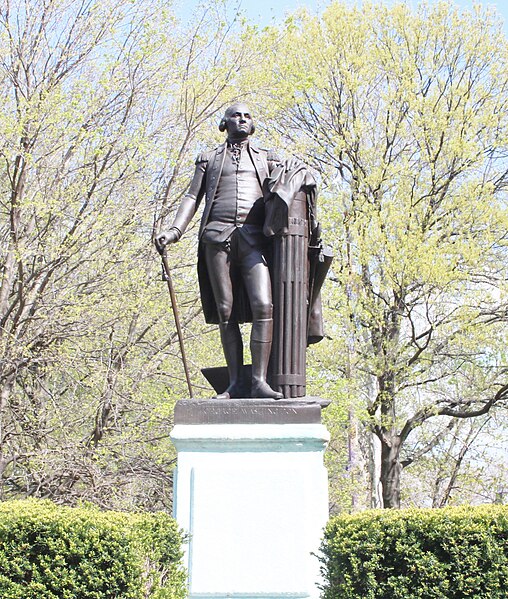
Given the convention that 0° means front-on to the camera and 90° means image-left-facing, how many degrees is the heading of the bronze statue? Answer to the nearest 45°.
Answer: approximately 0°

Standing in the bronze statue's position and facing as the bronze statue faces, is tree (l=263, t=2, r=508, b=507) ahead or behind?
behind

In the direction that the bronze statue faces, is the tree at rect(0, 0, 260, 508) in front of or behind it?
behind
